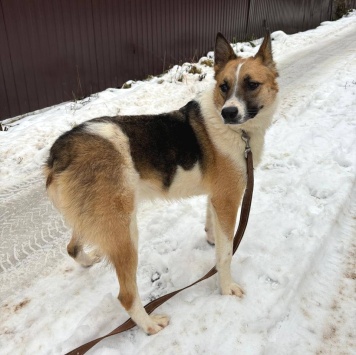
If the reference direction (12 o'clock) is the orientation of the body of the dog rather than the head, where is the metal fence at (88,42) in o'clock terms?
The metal fence is roughly at 10 o'clock from the dog.

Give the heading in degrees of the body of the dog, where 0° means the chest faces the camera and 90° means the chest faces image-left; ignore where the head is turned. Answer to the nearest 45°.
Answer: approximately 225°
